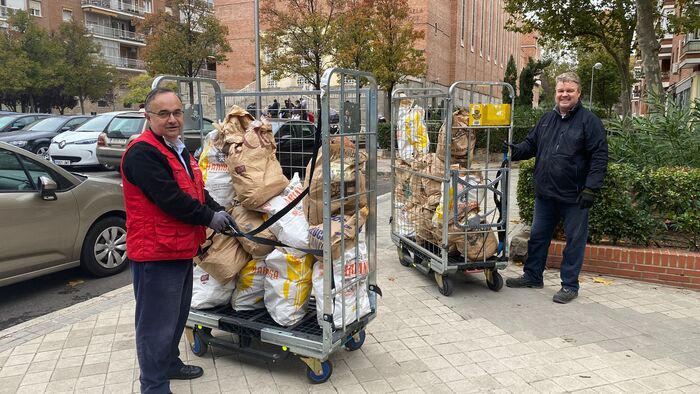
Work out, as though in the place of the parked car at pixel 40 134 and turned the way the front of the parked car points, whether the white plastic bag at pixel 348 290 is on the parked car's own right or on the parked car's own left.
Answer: on the parked car's own left

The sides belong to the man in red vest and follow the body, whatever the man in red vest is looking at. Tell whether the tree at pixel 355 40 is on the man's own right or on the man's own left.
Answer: on the man's own left

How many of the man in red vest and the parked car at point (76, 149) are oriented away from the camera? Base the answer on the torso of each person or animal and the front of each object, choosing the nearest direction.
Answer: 0

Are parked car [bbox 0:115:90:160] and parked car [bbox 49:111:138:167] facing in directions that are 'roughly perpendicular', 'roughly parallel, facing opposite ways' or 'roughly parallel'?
roughly parallel

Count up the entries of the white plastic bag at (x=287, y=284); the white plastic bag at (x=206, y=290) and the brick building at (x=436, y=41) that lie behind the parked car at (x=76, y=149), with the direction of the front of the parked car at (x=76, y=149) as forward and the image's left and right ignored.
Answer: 1

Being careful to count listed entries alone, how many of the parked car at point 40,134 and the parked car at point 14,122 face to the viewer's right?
0

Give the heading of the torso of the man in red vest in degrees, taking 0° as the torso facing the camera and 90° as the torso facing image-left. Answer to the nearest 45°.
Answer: approximately 315°

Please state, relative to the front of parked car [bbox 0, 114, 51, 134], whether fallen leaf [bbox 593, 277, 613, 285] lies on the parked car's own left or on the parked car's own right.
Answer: on the parked car's own left

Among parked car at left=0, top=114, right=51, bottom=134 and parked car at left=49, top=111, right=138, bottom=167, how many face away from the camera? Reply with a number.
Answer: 0

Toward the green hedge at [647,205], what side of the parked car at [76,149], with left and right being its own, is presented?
left

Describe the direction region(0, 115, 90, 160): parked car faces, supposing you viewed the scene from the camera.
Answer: facing the viewer and to the left of the viewer

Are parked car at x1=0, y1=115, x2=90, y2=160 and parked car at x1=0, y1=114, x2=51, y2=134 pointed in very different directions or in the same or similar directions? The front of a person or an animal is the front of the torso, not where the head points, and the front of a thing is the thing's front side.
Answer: same or similar directions

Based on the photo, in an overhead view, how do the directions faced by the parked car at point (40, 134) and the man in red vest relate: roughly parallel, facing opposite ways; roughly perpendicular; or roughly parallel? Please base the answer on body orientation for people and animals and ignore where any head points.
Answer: roughly perpendicular

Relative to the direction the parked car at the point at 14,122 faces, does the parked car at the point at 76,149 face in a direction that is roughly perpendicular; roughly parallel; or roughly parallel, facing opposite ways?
roughly parallel

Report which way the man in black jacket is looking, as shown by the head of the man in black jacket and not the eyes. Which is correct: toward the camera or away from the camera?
toward the camera
